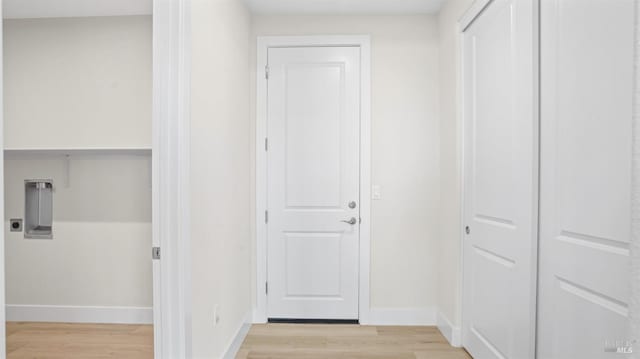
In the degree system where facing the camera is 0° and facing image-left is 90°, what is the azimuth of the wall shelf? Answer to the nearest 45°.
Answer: approximately 0°

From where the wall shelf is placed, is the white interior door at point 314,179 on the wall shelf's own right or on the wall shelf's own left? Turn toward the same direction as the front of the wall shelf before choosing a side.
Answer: on the wall shelf's own left

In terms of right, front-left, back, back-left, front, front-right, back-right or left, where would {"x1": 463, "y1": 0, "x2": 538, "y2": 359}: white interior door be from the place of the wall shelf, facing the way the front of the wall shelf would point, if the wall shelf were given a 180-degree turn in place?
back-right

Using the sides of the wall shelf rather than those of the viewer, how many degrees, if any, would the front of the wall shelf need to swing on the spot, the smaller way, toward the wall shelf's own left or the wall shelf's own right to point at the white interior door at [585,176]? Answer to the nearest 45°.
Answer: approximately 45° to the wall shelf's own left
